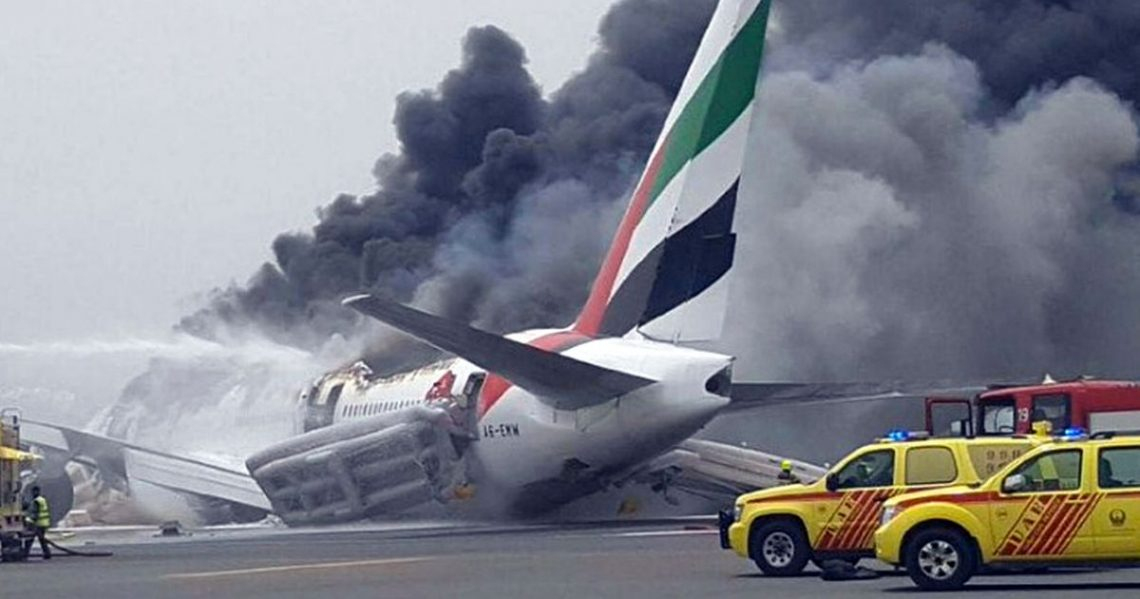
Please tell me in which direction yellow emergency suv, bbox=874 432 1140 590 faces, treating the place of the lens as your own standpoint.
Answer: facing to the left of the viewer

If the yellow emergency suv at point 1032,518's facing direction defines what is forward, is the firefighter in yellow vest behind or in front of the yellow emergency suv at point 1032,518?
in front

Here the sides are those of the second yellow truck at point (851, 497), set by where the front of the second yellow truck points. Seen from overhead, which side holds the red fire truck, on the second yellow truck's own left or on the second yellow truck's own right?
on the second yellow truck's own right

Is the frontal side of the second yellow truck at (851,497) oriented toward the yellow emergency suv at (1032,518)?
no

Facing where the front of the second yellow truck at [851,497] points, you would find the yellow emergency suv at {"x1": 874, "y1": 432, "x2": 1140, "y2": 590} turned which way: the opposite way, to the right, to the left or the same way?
the same way

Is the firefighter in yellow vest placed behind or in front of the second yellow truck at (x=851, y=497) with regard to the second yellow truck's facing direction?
in front

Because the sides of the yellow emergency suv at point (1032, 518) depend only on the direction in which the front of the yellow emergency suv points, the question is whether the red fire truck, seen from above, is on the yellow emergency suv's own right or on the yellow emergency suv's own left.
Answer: on the yellow emergency suv's own right

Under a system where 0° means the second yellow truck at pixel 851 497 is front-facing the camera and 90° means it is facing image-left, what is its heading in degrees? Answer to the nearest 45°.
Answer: approximately 90°
